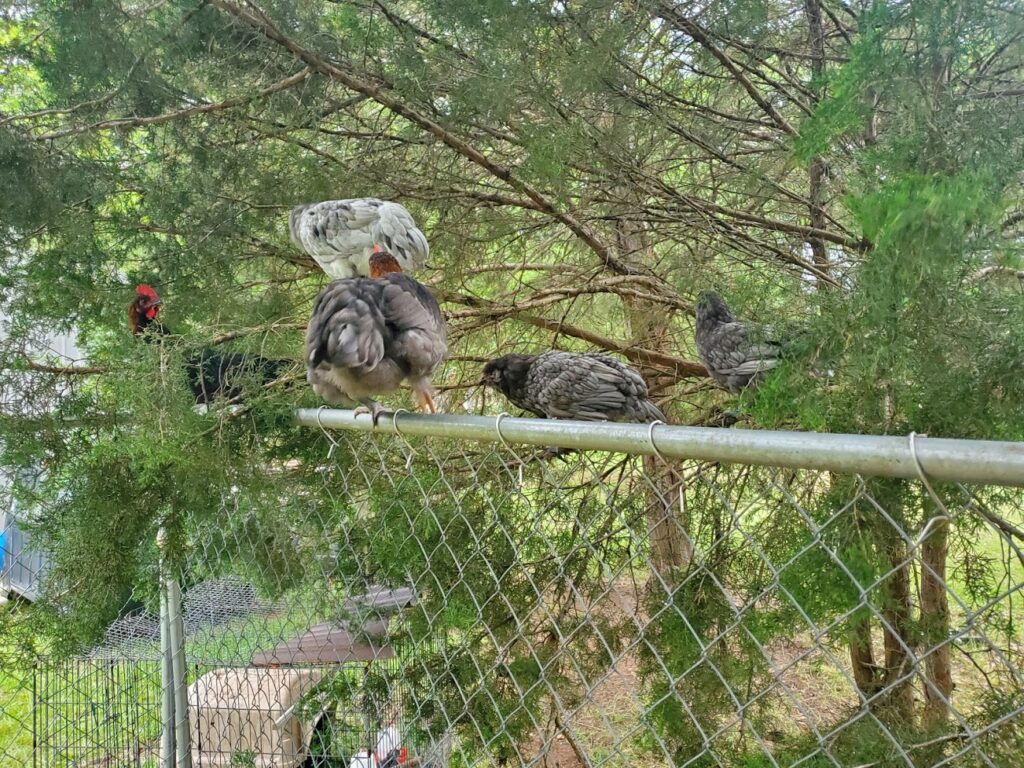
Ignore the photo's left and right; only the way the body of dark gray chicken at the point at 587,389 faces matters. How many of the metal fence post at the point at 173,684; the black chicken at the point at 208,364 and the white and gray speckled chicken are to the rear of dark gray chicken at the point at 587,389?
0

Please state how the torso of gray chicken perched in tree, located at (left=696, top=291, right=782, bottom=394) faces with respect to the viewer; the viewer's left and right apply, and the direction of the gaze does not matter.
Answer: facing to the left of the viewer

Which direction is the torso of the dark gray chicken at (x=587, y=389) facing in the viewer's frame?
to the viewer's left

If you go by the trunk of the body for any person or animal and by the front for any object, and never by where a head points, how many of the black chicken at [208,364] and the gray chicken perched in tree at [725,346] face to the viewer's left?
2

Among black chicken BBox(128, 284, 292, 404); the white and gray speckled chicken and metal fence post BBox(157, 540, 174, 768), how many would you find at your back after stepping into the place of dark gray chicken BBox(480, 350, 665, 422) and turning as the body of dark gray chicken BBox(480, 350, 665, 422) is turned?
0

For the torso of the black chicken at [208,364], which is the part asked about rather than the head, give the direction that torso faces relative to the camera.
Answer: to the viewer's left
